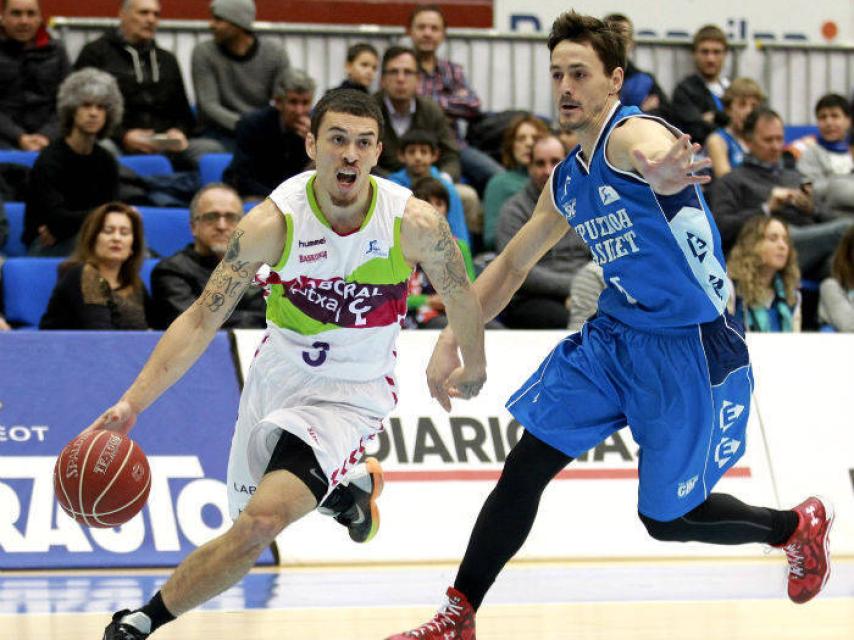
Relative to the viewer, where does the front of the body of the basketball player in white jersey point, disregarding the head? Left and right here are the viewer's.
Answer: facing the viewer

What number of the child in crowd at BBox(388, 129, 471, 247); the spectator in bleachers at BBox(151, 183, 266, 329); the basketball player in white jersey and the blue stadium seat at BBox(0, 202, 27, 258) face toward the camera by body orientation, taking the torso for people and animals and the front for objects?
4

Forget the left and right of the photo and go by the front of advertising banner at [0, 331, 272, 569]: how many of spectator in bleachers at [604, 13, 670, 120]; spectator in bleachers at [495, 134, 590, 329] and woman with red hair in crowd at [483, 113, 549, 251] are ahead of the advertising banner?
0

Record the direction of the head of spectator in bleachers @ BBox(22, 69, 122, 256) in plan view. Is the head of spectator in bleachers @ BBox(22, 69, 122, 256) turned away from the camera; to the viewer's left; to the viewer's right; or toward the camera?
toward the camera

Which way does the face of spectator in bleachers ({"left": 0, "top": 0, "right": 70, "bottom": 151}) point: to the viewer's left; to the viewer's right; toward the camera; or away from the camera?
toward the camera

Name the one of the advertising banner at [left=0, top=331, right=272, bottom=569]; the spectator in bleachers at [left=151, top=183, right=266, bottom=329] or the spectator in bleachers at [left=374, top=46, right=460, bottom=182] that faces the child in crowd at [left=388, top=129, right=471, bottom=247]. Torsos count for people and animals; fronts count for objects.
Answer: the spectator in bleachers at [left=374, top=46, right=460, bottom=182]

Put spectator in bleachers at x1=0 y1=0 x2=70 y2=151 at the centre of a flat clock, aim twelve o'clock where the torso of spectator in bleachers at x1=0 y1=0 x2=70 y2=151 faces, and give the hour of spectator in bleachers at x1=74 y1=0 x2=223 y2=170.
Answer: spectator in bleachers at x1=74 y1=0 x2=223 y2=170 is roughly at 9 o'clock from spectator in bleachers at x1=0 y1=0 x2=70 y2=151.

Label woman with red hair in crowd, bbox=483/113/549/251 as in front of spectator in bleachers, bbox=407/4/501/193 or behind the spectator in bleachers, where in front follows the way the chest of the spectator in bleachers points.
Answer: in front

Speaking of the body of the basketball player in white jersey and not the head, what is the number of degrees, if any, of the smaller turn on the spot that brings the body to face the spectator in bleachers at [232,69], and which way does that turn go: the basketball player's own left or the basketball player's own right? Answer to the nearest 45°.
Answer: approximately 180°

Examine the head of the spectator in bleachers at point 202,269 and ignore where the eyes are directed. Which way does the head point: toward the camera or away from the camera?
toward the camera

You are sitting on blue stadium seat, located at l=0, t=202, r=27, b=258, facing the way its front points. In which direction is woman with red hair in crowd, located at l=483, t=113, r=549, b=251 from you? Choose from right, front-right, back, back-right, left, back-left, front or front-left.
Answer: left

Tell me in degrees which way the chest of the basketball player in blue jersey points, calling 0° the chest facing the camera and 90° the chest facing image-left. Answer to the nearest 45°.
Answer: approximately 45°

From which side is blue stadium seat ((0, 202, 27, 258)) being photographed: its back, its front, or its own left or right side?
front

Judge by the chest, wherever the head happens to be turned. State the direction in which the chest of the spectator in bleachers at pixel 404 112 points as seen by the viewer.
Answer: toward the camera

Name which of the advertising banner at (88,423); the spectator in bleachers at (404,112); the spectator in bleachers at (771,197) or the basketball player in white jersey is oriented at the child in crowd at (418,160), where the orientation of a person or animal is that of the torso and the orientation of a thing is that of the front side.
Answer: the spectator in bleachers at (404,112)

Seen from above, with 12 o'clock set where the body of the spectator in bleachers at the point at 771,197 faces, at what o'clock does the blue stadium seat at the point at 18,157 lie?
The blue stadium seat is roughly at 4 o'clock from the spectator in bleachers.

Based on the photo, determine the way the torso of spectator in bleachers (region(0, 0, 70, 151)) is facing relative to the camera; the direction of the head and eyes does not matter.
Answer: toward the camera
